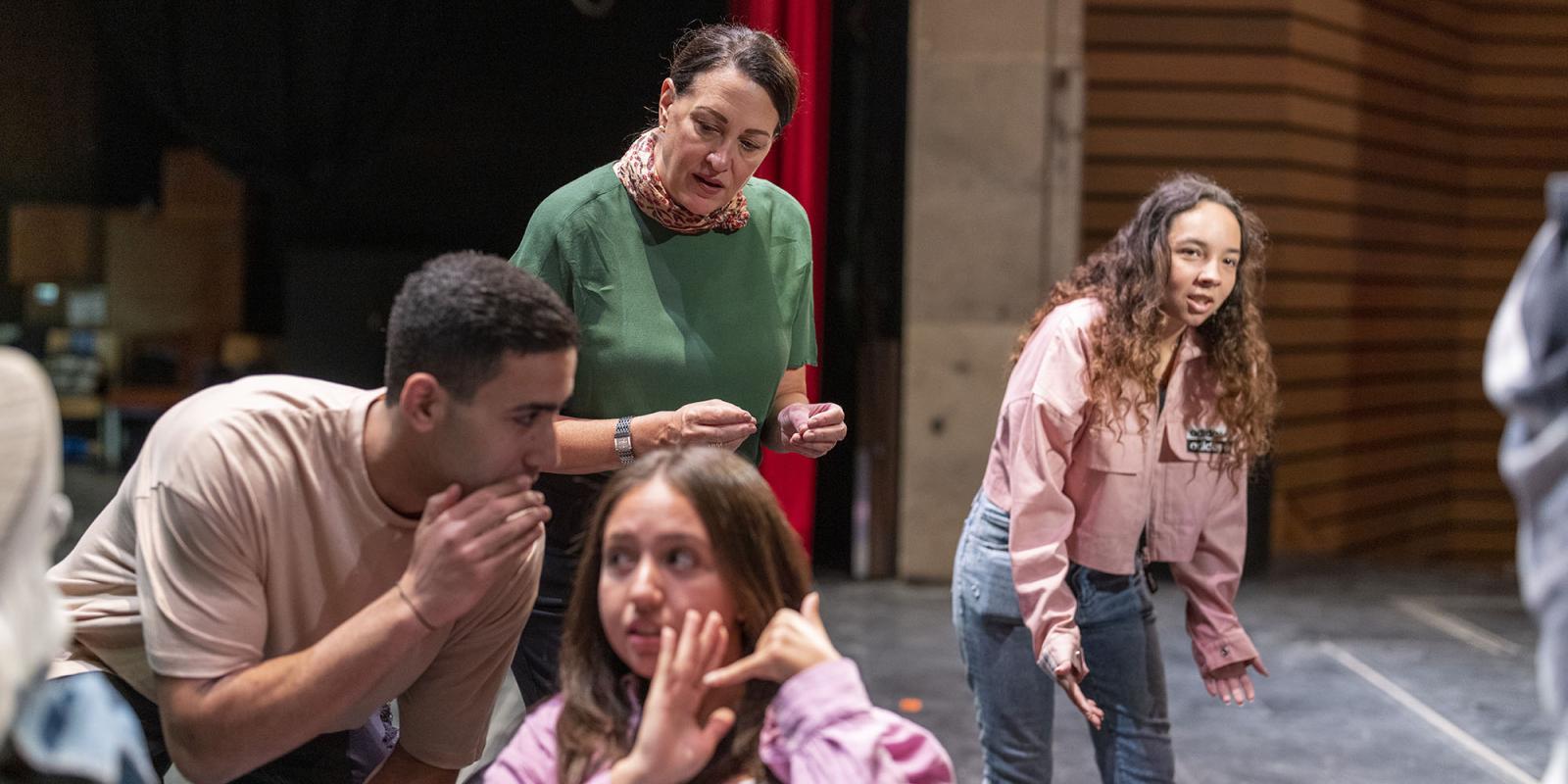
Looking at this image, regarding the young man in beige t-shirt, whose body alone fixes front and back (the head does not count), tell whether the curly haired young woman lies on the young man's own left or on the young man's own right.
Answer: on the young man's own left

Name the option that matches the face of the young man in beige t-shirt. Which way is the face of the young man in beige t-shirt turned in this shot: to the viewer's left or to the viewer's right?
to the viewer's right

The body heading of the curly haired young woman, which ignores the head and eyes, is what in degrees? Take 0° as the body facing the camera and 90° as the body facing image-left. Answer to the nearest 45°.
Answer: approximately 315°

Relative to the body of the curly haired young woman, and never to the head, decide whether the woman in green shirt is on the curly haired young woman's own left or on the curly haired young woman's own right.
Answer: on the curly haired young woman's own right

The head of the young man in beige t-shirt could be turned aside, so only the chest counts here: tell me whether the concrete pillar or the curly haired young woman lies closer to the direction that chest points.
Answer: the curly haired young woman

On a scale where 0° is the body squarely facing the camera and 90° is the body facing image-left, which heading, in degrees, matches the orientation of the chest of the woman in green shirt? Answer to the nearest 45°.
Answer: approximately 315°

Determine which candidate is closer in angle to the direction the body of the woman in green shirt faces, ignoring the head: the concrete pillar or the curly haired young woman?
the curly haired young woman

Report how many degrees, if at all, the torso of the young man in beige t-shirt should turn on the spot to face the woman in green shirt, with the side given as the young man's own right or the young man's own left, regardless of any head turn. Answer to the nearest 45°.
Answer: approximately 90° to the young man's own left

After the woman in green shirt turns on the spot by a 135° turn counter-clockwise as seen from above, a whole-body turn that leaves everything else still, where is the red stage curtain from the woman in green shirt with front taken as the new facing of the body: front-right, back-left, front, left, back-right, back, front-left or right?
front
